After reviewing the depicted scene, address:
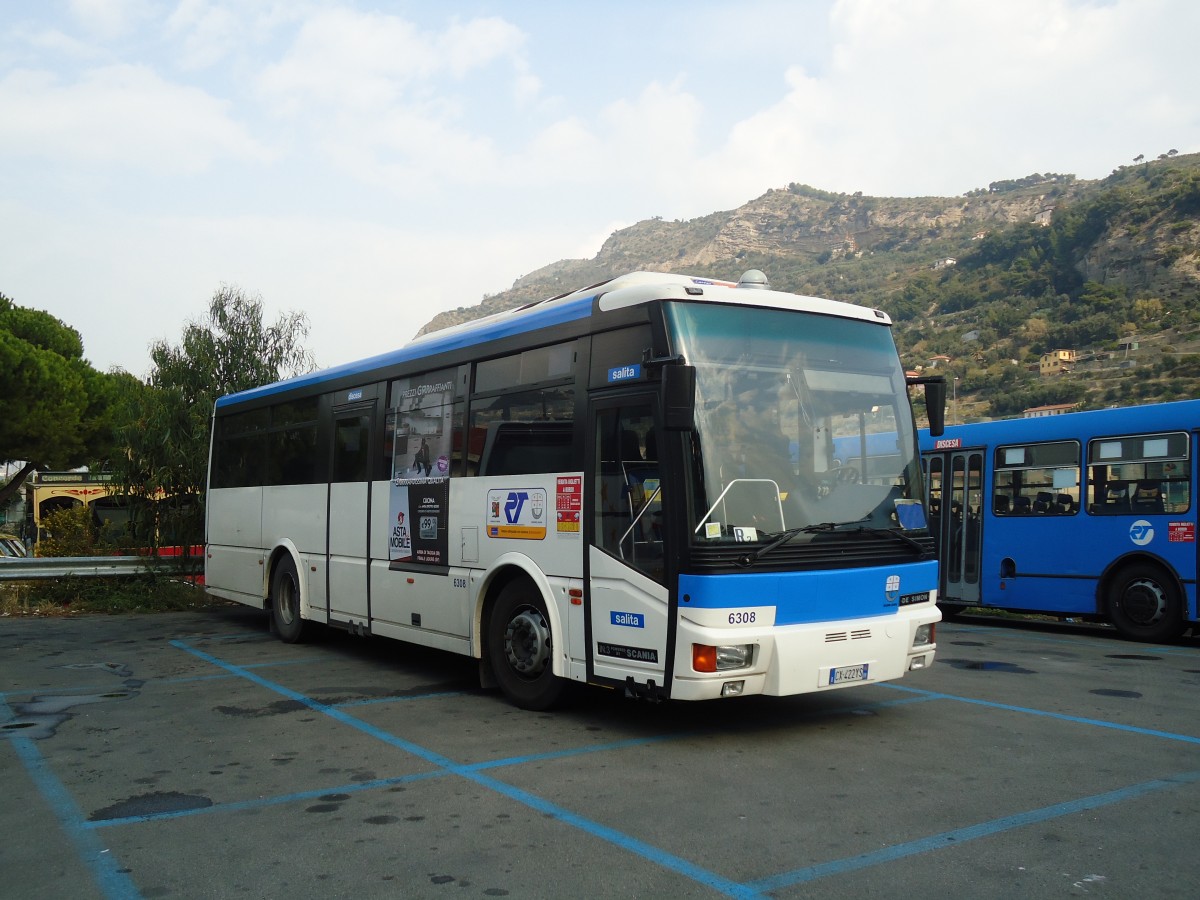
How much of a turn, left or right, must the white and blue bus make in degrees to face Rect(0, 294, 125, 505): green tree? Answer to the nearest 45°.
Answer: approximately 180°

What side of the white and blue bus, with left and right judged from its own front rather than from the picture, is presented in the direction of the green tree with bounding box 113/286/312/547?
back

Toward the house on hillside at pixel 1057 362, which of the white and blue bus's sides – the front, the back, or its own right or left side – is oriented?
left

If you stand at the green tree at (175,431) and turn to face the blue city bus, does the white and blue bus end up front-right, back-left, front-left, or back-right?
front-right

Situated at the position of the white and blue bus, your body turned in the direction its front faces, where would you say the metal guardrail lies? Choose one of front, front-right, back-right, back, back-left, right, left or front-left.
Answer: back

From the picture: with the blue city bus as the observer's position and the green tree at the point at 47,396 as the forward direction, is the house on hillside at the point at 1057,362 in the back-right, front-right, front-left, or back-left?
front-right

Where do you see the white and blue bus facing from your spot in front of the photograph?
facing the viewer and to the right of the viewer

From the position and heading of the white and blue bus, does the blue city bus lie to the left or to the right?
on its left
